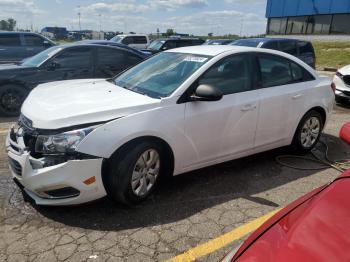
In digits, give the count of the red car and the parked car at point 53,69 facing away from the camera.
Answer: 0

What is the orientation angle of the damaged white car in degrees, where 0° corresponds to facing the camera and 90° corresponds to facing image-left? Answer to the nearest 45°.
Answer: approximately 45°

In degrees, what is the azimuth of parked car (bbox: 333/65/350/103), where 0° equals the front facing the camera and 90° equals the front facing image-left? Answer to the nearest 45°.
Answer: approximately 45°

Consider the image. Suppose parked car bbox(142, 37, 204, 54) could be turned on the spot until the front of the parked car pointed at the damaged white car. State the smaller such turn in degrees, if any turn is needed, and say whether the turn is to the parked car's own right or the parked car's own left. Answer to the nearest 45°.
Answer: approximately 45° to the parked car's own left

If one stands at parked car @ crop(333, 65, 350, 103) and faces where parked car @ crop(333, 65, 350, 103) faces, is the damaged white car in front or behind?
in front

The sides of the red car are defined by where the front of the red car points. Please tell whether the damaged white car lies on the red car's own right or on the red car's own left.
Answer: on the red car's own right

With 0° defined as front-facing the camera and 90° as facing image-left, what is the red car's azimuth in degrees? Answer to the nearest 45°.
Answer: approximately 45°

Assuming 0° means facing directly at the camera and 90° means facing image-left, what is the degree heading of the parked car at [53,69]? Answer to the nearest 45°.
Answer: approximately 45°

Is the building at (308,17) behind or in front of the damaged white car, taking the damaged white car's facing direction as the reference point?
behind
